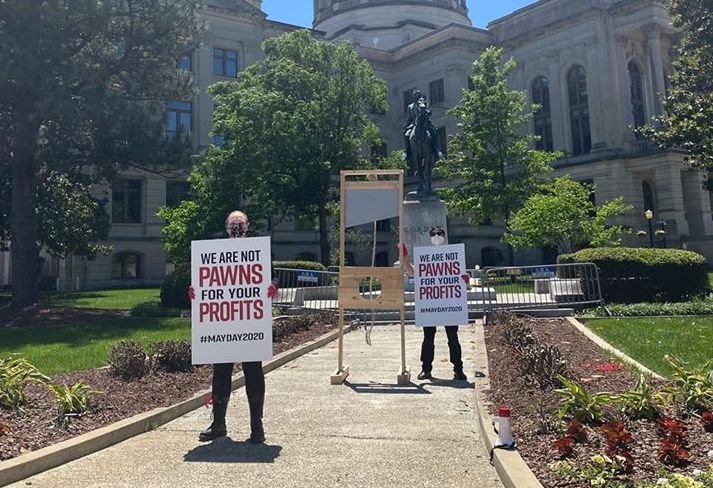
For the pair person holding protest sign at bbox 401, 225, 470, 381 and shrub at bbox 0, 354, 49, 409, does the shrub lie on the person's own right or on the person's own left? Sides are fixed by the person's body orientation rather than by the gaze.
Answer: on the person's own right

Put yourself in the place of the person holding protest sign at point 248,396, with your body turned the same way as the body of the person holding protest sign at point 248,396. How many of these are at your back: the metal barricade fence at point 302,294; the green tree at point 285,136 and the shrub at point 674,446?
2

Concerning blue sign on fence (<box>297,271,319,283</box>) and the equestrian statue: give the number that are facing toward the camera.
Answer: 2

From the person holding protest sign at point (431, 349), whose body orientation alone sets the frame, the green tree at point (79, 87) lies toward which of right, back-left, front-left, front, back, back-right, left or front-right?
back-right

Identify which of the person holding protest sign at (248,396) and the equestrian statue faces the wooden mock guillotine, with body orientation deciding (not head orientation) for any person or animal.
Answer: the equestrian statue

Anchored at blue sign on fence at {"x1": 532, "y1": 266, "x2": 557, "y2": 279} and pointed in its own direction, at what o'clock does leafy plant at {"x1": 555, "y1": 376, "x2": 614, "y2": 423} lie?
The leafy plant is roughly at 12 o'clock from the blue sign on fence.

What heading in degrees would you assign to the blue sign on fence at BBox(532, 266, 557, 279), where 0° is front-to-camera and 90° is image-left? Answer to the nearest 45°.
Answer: approximately 0°

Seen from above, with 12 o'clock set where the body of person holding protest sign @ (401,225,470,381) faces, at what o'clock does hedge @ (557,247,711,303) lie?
The hedge is roughly at 7 o'clock from the person holding protest sign.

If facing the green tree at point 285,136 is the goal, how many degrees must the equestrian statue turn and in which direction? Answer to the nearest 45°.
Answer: approximately 135° to its right
